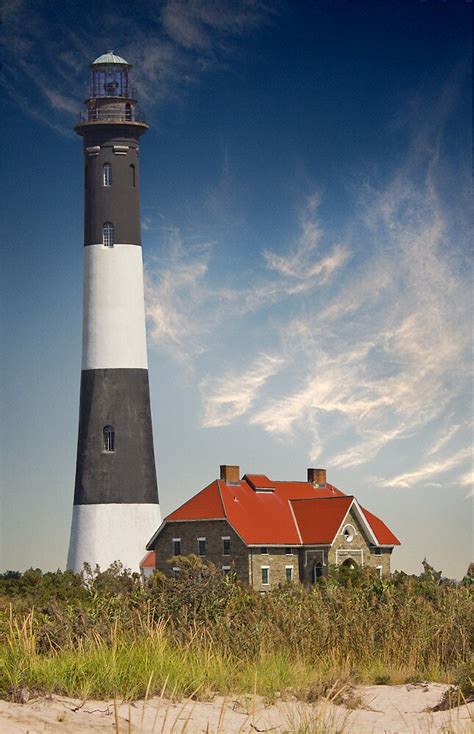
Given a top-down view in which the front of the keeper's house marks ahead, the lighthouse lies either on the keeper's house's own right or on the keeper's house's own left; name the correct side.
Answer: on the keeper's house's own right

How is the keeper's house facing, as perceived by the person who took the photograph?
facing the viewer and to the right of the viewer
